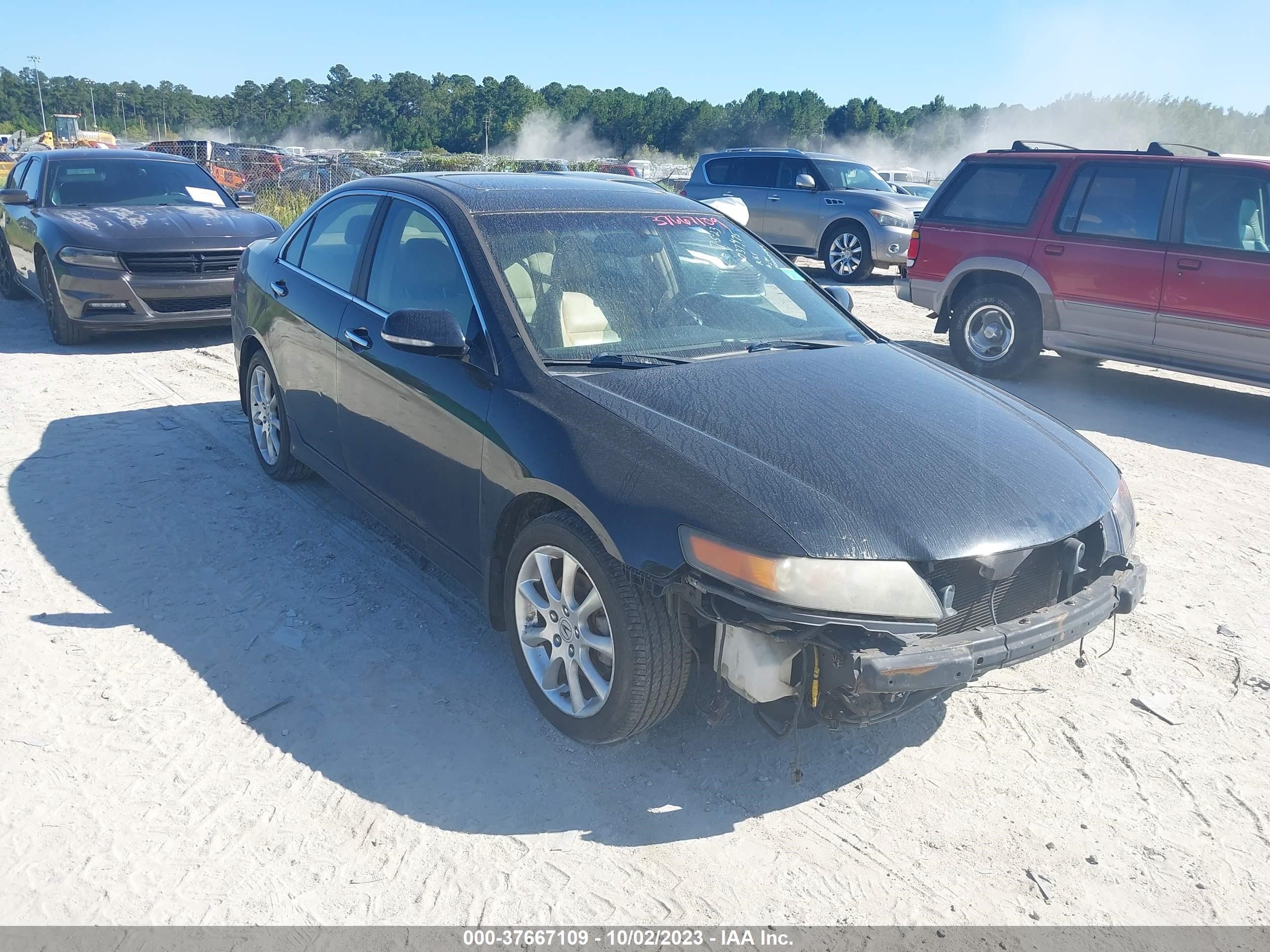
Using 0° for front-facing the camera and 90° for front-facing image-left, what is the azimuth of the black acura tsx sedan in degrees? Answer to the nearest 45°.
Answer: approximately 315°

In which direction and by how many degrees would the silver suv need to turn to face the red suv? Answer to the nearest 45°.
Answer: approximately 45° to its right

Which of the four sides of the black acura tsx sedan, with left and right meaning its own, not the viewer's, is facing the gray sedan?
back

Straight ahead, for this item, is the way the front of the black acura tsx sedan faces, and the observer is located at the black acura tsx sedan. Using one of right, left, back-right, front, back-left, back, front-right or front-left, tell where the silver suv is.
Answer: back-left

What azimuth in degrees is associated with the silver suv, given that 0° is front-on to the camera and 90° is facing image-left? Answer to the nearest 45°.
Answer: approximately 315°
